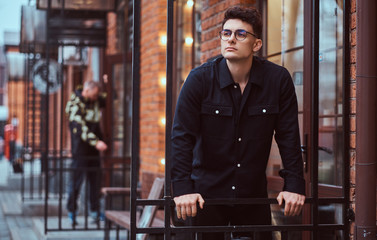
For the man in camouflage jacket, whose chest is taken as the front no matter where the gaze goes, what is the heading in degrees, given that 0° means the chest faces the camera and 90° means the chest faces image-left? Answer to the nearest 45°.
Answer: approximately 315°

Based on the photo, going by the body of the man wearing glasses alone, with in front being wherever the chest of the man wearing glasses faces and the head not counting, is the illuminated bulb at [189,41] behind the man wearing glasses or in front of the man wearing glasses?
behind

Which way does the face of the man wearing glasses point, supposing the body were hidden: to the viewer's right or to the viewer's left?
to the viewer's left

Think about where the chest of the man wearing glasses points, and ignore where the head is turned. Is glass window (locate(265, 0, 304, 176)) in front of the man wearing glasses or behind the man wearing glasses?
behind

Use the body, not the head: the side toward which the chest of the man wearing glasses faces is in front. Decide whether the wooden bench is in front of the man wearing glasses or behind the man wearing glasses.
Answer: behind

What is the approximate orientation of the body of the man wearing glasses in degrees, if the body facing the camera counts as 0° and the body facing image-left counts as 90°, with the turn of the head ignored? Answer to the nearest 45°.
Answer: approximately 0°

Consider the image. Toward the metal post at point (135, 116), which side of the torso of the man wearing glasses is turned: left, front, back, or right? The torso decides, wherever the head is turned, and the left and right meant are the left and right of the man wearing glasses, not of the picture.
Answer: right

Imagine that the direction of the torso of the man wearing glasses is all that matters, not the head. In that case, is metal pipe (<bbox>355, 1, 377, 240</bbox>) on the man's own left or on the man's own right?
on the man's own left
